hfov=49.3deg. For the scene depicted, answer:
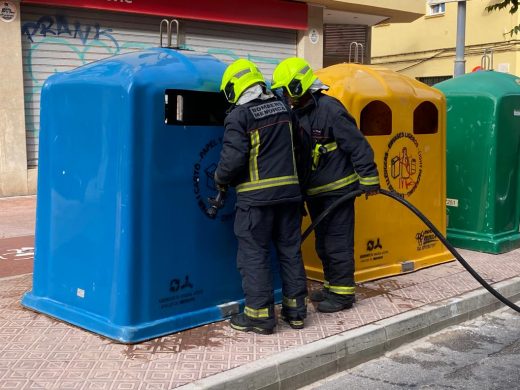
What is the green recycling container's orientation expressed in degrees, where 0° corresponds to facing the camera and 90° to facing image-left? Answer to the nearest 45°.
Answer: approximately 315°

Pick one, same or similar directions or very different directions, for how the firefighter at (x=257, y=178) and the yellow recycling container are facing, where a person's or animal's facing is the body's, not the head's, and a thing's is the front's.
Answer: very different directions

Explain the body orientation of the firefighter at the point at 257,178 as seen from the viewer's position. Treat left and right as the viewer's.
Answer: facing away from the viewer and to the left of the viewer

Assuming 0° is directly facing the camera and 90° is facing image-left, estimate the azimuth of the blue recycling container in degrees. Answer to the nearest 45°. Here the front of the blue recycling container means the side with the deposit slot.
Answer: approximately 315°

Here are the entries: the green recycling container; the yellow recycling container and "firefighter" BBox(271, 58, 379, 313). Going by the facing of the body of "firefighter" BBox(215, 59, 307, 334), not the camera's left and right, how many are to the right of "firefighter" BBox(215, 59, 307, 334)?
3

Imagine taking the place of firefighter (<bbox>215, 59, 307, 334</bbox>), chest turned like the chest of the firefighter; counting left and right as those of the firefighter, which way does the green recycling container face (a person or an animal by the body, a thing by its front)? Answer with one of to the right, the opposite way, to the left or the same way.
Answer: the opposite way

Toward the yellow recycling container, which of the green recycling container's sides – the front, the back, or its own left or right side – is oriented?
right

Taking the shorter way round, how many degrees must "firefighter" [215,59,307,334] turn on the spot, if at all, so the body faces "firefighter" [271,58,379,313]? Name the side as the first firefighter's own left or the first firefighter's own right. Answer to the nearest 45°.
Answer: approximately 90° to the first firefighter's own right

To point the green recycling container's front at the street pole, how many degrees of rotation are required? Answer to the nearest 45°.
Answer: approximately 135° to its left

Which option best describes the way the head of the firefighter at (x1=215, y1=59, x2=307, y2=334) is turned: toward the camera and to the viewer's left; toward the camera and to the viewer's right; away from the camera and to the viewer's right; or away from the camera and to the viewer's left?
away from the camera and to the viewer's left
